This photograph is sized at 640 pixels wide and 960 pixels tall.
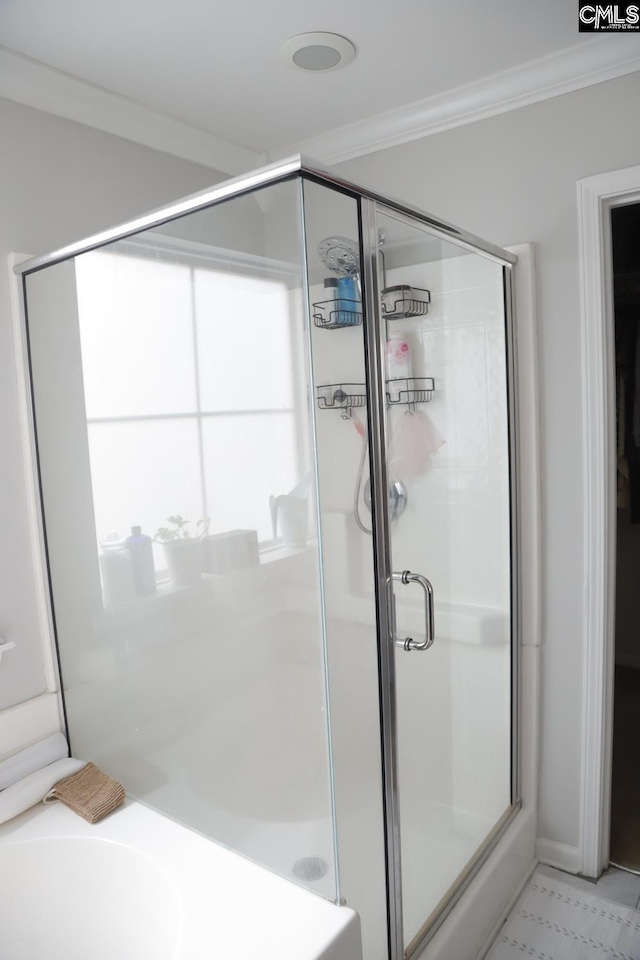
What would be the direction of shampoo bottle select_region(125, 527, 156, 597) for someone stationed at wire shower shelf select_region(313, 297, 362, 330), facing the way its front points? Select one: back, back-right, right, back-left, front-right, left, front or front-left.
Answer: right

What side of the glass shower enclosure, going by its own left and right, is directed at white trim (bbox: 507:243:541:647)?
left

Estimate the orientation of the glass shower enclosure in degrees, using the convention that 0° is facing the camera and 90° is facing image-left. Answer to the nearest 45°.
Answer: approximately 315°

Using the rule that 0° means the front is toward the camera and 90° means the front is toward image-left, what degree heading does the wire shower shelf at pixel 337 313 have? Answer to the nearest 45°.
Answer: approximately 45°
